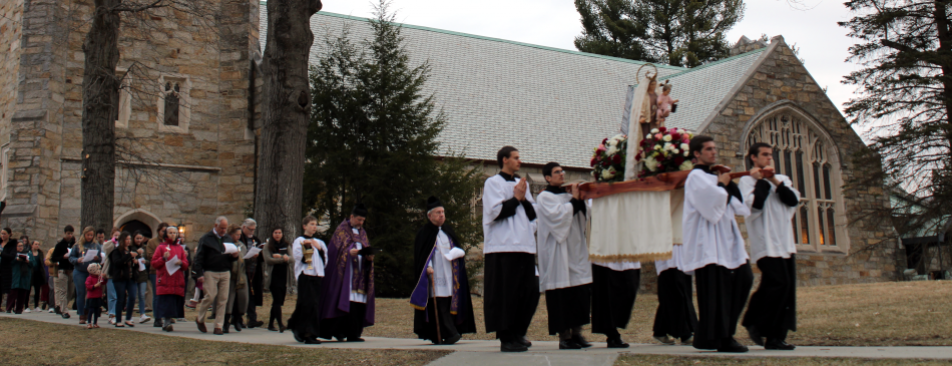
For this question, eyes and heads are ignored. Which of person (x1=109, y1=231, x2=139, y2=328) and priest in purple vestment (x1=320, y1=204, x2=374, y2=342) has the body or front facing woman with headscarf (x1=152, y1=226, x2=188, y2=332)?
person (x1=109, y1=231, x2=139, y2=328)

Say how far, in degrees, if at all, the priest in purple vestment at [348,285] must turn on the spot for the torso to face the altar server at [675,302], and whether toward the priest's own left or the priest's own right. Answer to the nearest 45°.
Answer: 0° — they already face them

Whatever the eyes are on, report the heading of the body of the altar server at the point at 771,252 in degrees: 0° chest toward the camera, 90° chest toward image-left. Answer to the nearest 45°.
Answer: approximately 315°

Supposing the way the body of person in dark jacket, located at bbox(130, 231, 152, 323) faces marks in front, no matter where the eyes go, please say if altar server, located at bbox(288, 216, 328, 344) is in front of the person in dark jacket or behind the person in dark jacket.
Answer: in front

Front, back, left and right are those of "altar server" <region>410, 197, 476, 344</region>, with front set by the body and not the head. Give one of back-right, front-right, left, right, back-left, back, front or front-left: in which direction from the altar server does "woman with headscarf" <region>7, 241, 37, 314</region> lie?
back

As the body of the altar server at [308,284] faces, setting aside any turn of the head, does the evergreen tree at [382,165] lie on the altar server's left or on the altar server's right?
on the altar server's left

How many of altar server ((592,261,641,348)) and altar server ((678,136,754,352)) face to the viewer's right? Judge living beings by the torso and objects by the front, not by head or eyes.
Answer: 2

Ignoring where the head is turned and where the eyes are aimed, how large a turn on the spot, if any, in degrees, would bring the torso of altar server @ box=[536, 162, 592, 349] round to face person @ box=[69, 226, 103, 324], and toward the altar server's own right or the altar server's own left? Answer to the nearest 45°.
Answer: approximately 180°

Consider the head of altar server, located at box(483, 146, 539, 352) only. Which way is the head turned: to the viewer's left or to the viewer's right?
to the viewer's right

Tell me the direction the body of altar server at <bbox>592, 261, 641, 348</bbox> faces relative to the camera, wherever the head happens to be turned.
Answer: to the viewer's right

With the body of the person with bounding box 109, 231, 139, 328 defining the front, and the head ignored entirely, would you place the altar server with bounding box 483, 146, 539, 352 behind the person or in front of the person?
in front

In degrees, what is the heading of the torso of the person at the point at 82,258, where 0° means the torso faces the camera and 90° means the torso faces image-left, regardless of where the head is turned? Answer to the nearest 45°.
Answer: approximately 315°

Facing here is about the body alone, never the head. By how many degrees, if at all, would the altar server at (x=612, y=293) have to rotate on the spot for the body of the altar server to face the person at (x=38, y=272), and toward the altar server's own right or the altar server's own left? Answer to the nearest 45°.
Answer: approximately 135° to the altar server's own left

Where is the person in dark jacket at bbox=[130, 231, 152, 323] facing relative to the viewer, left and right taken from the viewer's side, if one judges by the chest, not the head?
facing the viewer and to the right of the viewer

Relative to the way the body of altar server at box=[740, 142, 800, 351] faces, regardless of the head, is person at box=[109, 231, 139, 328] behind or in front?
behind
